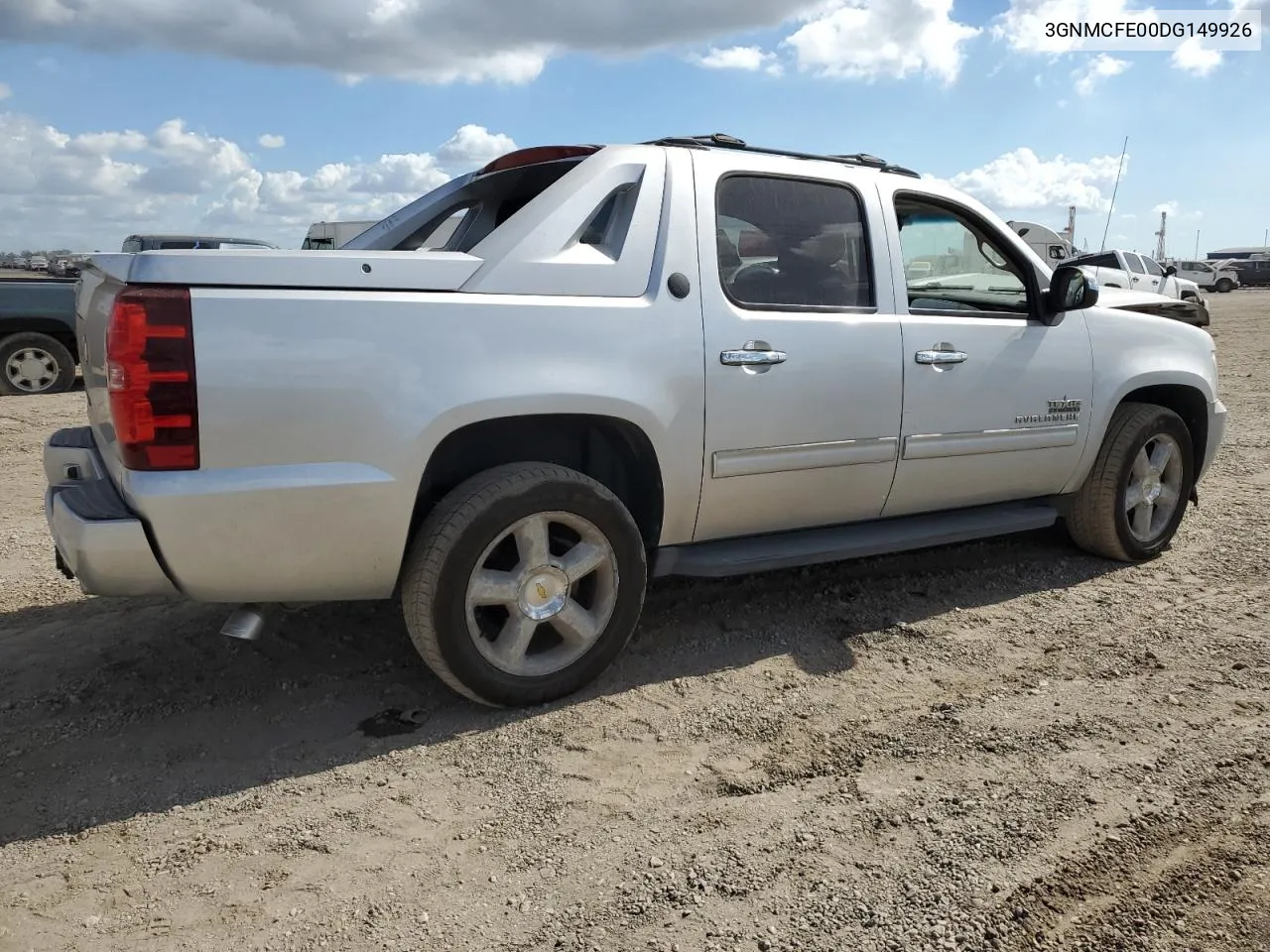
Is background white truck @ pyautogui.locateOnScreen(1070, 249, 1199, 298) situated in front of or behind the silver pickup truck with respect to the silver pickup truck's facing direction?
in front

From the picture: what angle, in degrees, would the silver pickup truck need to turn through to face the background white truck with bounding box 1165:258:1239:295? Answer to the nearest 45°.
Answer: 0° — it already faces it

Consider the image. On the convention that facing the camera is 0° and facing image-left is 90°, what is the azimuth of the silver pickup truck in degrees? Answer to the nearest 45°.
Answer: approximately 225°
